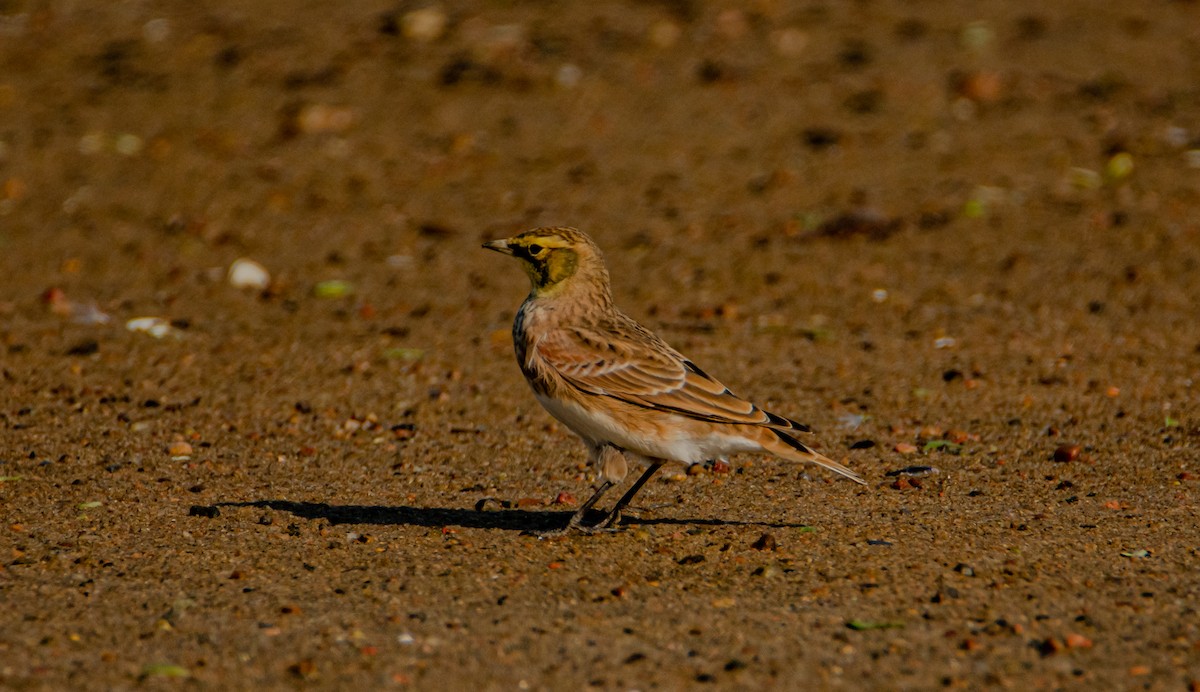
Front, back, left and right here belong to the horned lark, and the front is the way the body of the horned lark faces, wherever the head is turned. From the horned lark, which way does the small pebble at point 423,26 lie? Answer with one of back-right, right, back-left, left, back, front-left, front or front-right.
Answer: right

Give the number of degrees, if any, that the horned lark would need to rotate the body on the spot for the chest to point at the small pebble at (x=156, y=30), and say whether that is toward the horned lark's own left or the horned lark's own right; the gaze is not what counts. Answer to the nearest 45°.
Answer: approximately 45° to the horned lark's own right

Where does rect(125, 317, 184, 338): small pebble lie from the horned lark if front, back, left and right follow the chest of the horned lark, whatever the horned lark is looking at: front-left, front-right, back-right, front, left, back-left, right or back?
front-right

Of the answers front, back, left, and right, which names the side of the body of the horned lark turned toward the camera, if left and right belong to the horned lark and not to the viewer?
left

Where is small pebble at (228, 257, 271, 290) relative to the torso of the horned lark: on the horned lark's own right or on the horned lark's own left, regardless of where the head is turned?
on the horned lark's own right

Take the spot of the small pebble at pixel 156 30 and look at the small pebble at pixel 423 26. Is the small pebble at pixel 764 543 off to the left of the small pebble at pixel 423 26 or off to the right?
right
